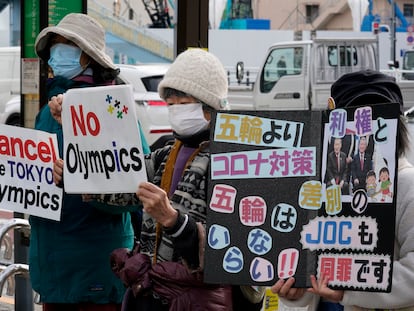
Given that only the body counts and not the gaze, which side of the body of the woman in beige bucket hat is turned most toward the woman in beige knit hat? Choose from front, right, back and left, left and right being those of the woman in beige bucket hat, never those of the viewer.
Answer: left

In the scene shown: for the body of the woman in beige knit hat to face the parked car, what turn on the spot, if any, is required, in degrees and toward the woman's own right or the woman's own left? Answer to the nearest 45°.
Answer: approximately 135° to the woman's own right

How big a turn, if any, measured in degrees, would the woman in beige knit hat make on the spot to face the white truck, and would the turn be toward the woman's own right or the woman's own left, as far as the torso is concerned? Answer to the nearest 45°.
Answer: approximately 135° to the woman's own right

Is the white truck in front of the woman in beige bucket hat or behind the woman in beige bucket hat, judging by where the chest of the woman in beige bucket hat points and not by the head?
behind

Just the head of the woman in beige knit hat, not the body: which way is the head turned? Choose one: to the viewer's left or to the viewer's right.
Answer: to the viewer's left

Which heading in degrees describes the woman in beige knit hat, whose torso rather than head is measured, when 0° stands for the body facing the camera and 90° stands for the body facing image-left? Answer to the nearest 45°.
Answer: approximately 45°

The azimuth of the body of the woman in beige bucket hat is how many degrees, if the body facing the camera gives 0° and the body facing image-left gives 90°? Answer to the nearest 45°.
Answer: approximately 45°
